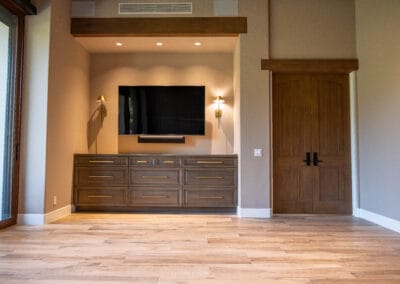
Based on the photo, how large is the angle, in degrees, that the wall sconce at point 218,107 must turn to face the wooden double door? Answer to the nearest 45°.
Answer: approximately 90° to its left

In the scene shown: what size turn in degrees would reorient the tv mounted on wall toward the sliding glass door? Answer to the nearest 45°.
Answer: approximately 45° to its right

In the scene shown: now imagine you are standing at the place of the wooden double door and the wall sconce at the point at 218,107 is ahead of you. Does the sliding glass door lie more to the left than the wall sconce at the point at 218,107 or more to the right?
left

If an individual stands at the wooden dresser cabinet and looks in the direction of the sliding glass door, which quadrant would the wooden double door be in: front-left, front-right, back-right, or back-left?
back-left

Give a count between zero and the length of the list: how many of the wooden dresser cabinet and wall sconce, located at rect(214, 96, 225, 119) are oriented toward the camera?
2

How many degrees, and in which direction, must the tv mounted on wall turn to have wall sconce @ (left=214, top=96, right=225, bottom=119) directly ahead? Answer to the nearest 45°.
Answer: approximately 90° to its left

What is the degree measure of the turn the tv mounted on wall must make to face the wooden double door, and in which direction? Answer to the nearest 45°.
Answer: approximately 90° to its left

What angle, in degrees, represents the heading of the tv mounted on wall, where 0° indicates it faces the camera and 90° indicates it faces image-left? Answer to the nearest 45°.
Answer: approximately 0°

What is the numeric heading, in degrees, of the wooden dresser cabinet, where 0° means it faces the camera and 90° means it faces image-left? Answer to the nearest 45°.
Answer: approximately 0°

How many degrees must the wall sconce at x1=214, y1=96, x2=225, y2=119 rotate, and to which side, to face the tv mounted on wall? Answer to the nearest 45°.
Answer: approximately 90° to its right
